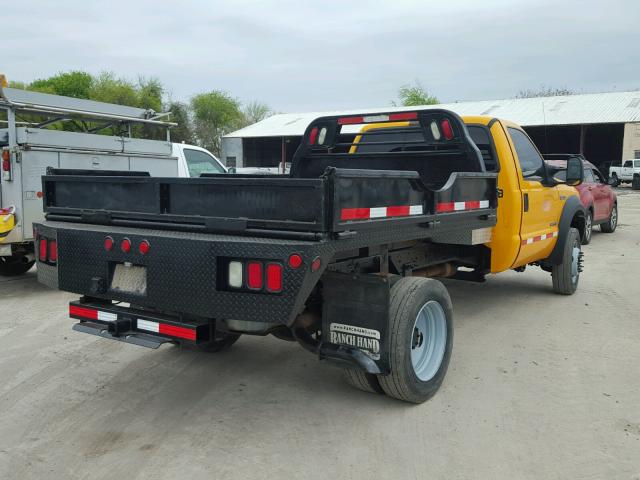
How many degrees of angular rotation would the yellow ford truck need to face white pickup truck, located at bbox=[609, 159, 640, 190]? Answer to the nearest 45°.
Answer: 0° — it already faces it

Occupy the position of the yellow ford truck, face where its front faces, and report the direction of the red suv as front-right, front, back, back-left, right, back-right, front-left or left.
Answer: front

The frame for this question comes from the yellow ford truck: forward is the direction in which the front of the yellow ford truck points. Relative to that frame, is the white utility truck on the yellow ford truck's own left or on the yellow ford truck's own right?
on the yellow ford truck's own left

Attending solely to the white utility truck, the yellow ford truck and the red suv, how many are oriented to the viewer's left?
0

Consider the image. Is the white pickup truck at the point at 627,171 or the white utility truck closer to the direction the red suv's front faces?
the white pickup truck

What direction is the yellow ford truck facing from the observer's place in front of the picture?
facing away from the viewer and to the right of the viewer

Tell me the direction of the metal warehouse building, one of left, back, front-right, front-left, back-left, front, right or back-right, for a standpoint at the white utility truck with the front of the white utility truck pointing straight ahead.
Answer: front

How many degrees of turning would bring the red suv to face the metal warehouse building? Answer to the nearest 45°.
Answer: approximately 45° to its left

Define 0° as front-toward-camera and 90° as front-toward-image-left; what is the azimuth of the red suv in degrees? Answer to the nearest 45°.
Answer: approximately 225°

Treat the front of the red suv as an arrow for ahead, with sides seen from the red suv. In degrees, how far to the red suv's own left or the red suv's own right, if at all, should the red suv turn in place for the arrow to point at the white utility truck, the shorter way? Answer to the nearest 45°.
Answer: approximately 180°

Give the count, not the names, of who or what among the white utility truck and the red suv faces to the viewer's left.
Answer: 0

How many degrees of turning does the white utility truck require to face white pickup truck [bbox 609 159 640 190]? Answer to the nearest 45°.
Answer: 0° — it already faces it

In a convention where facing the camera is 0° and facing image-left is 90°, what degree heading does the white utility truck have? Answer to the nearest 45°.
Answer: approximately 225°

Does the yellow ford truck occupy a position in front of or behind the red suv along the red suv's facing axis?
behind
